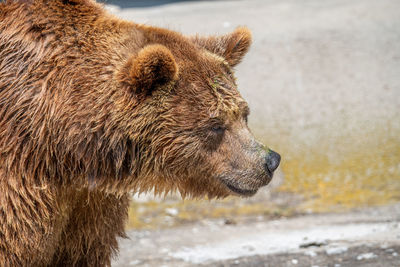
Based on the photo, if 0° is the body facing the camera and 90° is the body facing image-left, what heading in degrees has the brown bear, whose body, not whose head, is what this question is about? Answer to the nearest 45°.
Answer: approximately 270°

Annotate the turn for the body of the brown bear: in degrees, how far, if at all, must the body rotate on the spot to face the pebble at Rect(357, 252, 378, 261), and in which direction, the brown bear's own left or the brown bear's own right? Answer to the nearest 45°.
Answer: approximately 45° to the brown bear's own left

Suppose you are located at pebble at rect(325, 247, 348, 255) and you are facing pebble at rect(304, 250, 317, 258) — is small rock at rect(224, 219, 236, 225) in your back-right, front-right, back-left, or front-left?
front-right

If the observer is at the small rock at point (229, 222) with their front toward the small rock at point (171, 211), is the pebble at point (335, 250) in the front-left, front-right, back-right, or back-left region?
back-left

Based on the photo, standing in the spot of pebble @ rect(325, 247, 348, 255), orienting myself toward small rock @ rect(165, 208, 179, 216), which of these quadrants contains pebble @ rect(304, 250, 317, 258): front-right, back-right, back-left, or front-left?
front-left

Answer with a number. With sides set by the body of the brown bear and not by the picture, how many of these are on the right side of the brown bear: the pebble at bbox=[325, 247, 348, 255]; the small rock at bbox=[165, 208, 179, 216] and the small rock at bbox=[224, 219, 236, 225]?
0

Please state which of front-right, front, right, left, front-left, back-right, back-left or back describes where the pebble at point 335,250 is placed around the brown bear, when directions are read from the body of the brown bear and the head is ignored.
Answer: front-left
